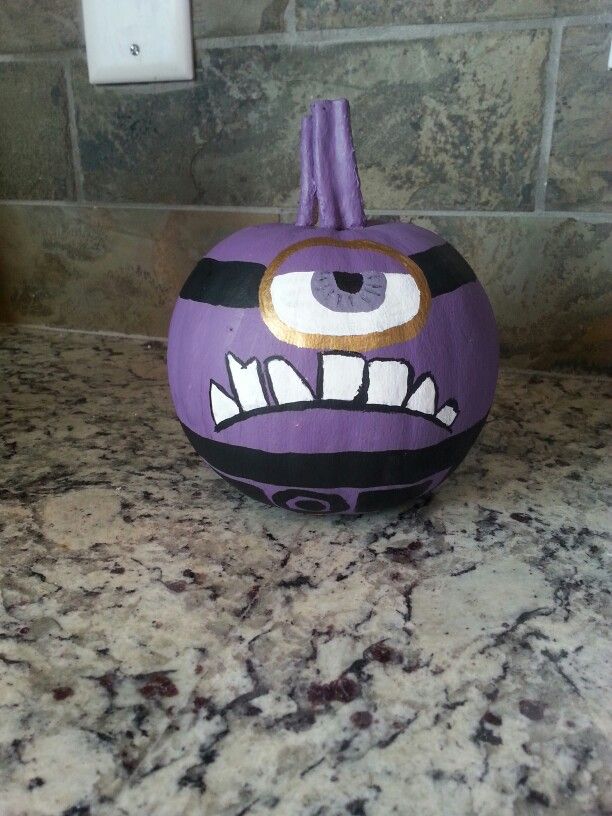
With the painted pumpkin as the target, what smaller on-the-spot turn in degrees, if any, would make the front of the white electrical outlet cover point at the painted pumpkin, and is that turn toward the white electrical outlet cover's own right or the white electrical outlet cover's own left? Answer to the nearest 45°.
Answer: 0° — it already faces it

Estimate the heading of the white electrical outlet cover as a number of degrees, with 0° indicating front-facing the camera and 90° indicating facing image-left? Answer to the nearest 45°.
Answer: approximately 0°
